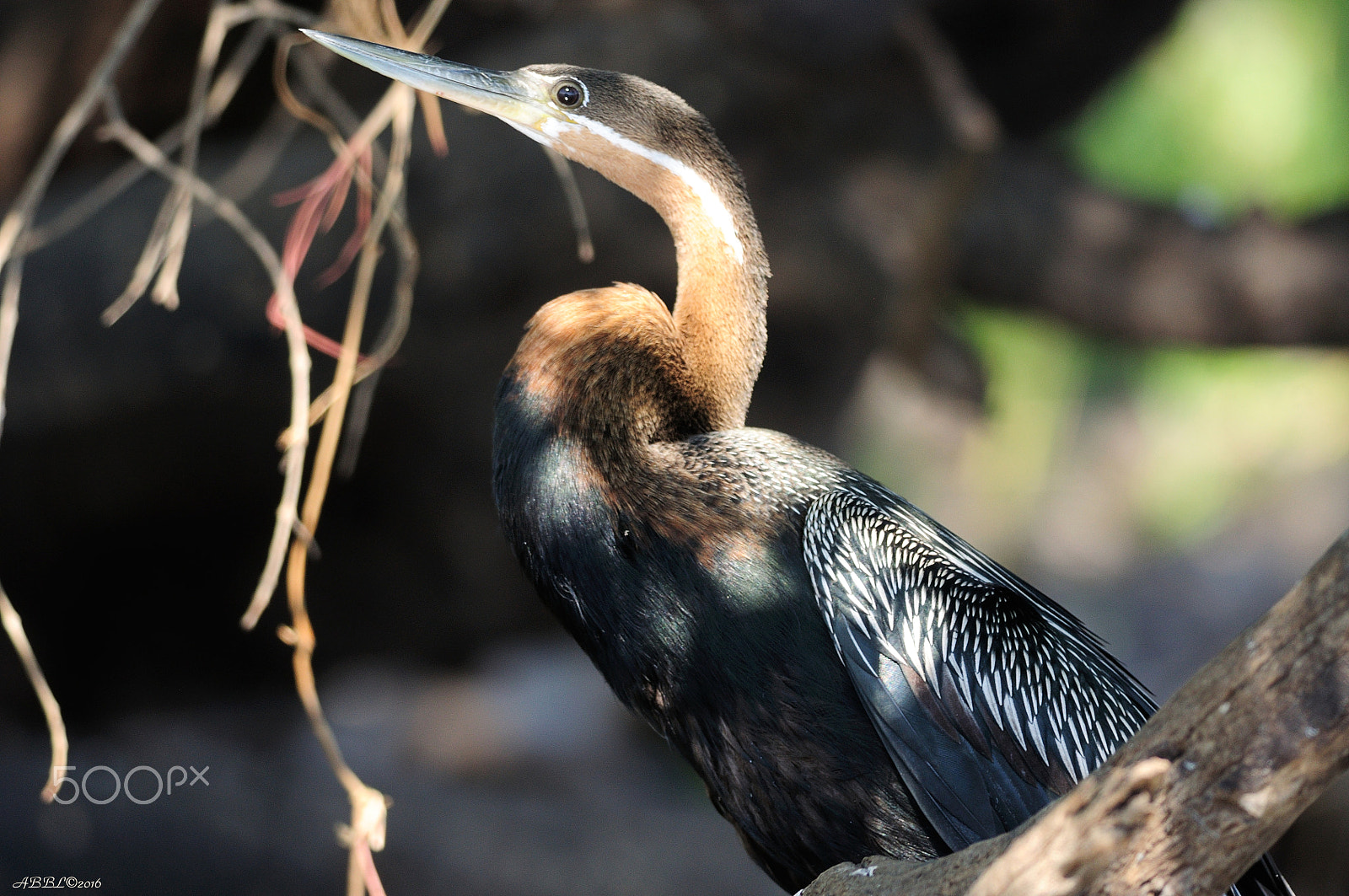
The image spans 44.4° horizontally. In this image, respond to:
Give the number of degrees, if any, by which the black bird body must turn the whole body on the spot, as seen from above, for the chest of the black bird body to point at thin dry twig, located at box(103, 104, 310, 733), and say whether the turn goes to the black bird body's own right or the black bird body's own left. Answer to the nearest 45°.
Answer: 0° — it already faces it

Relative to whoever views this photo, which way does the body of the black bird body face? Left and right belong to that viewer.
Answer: facing to the left of the viewer
